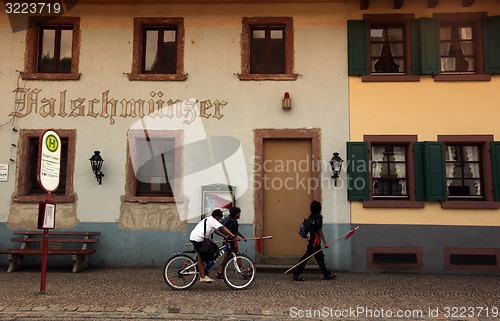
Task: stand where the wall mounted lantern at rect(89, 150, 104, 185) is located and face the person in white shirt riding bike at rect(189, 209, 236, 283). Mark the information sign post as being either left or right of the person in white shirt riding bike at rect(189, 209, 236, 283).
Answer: right

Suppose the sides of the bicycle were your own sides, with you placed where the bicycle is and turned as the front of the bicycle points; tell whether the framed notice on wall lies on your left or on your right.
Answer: on your left

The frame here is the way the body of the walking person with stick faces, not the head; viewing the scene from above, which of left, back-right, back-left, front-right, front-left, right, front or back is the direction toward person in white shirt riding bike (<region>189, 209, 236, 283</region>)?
back-right

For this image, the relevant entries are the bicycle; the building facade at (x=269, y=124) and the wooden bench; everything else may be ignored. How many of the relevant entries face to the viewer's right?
1

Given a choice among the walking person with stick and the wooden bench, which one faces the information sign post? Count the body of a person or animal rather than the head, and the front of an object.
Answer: the wooden bench

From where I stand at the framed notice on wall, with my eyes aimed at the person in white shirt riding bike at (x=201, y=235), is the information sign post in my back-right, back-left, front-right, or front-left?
front-right

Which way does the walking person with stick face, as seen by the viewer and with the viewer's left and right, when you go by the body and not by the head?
facing to the right of the viewer

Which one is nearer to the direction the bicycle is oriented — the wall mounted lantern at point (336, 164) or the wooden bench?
the wall mounted lantern

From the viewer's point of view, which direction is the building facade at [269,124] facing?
toward the camera

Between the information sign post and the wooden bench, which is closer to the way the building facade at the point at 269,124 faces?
the information sign post

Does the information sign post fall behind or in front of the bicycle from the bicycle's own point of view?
behind

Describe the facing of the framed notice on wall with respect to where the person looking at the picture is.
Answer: facing the viewer

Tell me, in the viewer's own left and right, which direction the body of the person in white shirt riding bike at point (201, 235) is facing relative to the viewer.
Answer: facing to the right of the viewer

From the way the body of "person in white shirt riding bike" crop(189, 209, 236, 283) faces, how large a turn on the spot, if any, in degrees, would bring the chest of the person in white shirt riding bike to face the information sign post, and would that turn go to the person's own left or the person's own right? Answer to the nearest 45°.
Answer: approximately 180°
